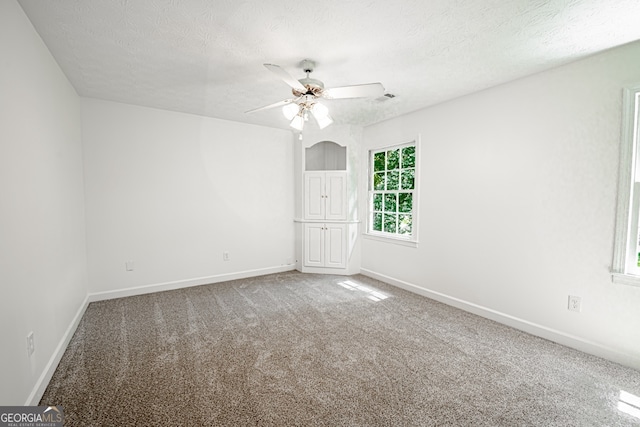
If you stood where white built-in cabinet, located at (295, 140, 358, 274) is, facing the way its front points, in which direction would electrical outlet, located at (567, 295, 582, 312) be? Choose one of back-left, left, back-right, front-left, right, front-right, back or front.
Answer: front-left

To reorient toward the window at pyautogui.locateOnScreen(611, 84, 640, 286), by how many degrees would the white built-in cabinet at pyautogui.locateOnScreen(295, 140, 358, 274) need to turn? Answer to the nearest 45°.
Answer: approximately 45° to its left

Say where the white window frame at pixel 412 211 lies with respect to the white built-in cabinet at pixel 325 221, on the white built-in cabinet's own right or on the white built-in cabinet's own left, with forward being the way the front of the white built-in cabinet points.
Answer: on the white built-in cabinet's own left

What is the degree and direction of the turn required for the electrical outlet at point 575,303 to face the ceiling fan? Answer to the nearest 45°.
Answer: approximately 45° to its right

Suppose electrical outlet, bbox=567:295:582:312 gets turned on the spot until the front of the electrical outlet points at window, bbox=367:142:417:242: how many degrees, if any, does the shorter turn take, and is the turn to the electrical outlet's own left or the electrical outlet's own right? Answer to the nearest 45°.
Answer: approximately 90° to the electrical outlet's own right

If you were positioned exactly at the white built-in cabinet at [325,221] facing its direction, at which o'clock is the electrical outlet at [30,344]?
The electrical outlet is roughly at 1 o'clock from the white built-in cabinet.

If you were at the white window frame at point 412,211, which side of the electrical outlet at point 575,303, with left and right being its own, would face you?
right
